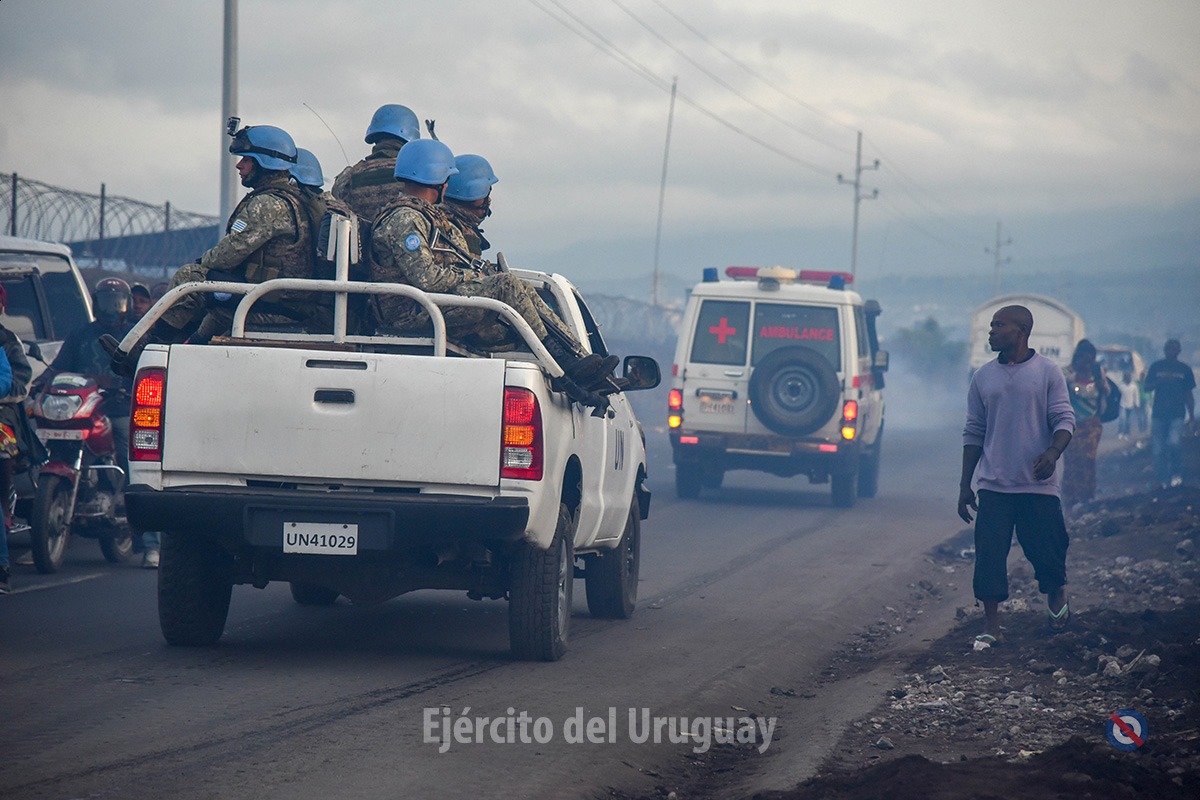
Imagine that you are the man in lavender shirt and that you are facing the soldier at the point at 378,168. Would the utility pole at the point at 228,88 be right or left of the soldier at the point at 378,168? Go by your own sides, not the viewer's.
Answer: right

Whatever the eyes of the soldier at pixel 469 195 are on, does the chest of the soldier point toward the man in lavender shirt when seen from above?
yes

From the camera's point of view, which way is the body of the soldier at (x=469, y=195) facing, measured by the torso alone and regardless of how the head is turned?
to the viewer's right

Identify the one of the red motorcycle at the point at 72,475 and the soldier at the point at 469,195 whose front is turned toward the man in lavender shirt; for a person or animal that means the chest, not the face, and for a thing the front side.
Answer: the soldier

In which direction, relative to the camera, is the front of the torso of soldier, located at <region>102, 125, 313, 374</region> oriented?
to the viewer's left

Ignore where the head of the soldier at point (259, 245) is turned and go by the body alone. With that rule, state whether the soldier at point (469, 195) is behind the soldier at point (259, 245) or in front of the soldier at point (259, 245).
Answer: behind

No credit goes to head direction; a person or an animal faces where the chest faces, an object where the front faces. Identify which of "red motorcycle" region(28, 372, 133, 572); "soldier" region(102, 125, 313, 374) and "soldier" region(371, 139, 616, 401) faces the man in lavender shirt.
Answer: "soldier" region(371, 139, 616, 401)

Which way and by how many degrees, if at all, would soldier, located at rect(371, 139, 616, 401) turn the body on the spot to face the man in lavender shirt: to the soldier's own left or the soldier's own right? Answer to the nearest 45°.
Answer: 0° — they already face them

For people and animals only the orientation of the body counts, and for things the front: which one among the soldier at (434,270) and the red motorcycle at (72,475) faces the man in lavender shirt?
the soldier

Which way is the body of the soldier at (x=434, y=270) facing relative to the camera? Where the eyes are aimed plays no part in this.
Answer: to the viewer's right

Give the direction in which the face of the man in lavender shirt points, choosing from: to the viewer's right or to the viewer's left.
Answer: to the viewer's left
